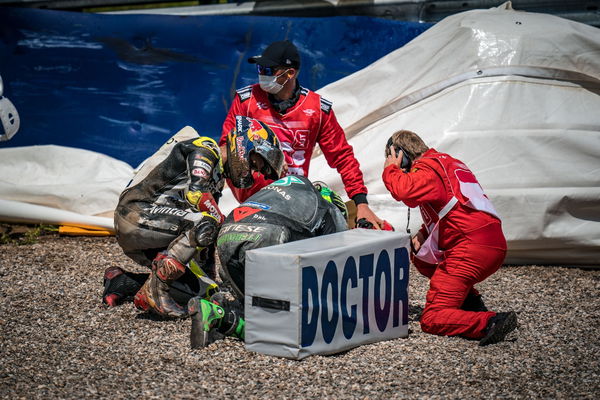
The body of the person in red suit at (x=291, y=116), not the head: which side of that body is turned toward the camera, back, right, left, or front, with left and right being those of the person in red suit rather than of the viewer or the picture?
front

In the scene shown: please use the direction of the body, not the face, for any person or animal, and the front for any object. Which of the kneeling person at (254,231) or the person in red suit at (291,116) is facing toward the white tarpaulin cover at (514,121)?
the kneeling person

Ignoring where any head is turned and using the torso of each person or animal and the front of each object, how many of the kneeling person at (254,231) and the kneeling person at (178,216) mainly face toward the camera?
0

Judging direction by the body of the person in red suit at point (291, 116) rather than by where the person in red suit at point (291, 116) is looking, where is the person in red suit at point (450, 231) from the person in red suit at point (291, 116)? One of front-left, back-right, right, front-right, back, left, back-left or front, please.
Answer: front-left

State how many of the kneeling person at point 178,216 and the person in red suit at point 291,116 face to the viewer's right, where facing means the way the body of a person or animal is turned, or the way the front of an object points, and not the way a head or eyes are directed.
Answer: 1

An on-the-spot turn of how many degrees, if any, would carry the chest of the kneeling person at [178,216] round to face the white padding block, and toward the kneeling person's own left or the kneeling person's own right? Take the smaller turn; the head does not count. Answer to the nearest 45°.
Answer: approximately 45° to the kneeling person's own right

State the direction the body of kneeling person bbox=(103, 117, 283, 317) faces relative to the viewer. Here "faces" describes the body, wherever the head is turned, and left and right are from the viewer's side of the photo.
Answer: facing to the right of the viewer

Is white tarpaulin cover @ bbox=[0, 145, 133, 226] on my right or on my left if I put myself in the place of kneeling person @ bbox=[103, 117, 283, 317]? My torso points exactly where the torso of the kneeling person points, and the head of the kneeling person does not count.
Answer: on my left

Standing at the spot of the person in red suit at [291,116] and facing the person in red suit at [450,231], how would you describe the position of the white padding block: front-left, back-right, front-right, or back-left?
front-right

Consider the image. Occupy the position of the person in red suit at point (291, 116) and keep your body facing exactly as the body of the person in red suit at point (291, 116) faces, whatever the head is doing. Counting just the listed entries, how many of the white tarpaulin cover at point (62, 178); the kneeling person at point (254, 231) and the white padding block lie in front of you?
2

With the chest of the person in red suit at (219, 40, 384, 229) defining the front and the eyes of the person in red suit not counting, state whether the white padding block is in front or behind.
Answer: in front

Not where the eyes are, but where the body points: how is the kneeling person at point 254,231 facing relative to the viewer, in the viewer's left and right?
facing away from the viewer and to the right of the viewer

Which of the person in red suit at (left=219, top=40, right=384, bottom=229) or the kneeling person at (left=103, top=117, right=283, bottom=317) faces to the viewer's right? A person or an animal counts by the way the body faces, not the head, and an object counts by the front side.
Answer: the kneeling person

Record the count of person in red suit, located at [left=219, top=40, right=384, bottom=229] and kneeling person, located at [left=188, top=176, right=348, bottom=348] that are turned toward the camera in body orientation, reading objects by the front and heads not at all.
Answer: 1

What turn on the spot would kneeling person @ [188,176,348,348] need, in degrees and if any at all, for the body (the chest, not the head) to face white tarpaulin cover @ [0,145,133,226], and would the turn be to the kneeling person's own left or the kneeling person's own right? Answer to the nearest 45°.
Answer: approximately 90° to the kneeling person's own left

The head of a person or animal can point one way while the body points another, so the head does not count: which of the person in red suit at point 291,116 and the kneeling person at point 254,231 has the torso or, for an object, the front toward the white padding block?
the person in red suit

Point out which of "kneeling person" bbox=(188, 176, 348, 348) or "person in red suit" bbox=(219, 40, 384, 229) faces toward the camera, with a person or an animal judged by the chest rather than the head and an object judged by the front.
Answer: the person in red suit
